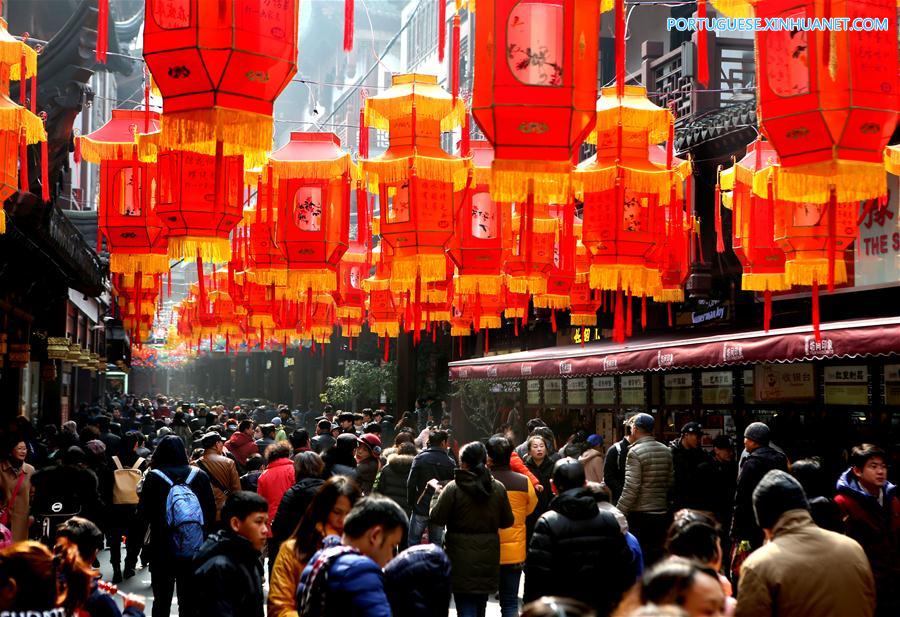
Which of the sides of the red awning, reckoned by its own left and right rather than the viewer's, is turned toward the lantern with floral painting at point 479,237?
front

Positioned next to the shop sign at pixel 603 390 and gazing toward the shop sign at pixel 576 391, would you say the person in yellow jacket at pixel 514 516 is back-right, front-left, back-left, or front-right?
back-left

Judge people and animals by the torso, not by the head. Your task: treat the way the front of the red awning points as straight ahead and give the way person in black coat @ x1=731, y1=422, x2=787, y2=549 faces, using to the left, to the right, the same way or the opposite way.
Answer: to the right

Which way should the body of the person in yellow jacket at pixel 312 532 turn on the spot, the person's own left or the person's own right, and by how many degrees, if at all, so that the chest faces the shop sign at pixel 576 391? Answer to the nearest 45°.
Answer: approximately 90° to the person's own left

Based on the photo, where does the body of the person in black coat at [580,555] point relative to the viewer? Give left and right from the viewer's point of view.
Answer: facing away from the viewer

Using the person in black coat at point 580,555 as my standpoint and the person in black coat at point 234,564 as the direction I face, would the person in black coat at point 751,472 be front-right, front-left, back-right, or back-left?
back-right

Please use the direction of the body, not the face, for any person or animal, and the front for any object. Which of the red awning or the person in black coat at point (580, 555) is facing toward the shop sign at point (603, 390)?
the person in black coat

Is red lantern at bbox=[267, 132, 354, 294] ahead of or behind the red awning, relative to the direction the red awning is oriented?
ahead

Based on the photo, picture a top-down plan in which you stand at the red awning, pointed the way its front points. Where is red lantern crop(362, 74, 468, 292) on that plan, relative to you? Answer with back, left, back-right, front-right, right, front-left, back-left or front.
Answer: front

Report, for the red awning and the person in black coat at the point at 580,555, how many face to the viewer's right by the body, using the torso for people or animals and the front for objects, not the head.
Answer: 0

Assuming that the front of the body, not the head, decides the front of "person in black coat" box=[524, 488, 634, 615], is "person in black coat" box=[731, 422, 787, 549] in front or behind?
in front

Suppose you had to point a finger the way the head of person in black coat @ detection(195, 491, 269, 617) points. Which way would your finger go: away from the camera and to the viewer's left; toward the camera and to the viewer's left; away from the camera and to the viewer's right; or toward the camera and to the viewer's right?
toward the camera and to the viewer's right

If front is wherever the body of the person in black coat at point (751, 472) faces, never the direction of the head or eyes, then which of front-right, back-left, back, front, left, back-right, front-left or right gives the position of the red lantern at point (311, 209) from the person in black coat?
front-left

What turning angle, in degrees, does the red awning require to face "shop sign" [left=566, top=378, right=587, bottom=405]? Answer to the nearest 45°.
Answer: approximately 135° to its right

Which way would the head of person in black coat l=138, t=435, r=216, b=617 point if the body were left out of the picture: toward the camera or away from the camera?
away from the camera

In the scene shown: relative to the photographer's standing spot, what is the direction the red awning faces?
facing the viewer and to the left of the viewer
